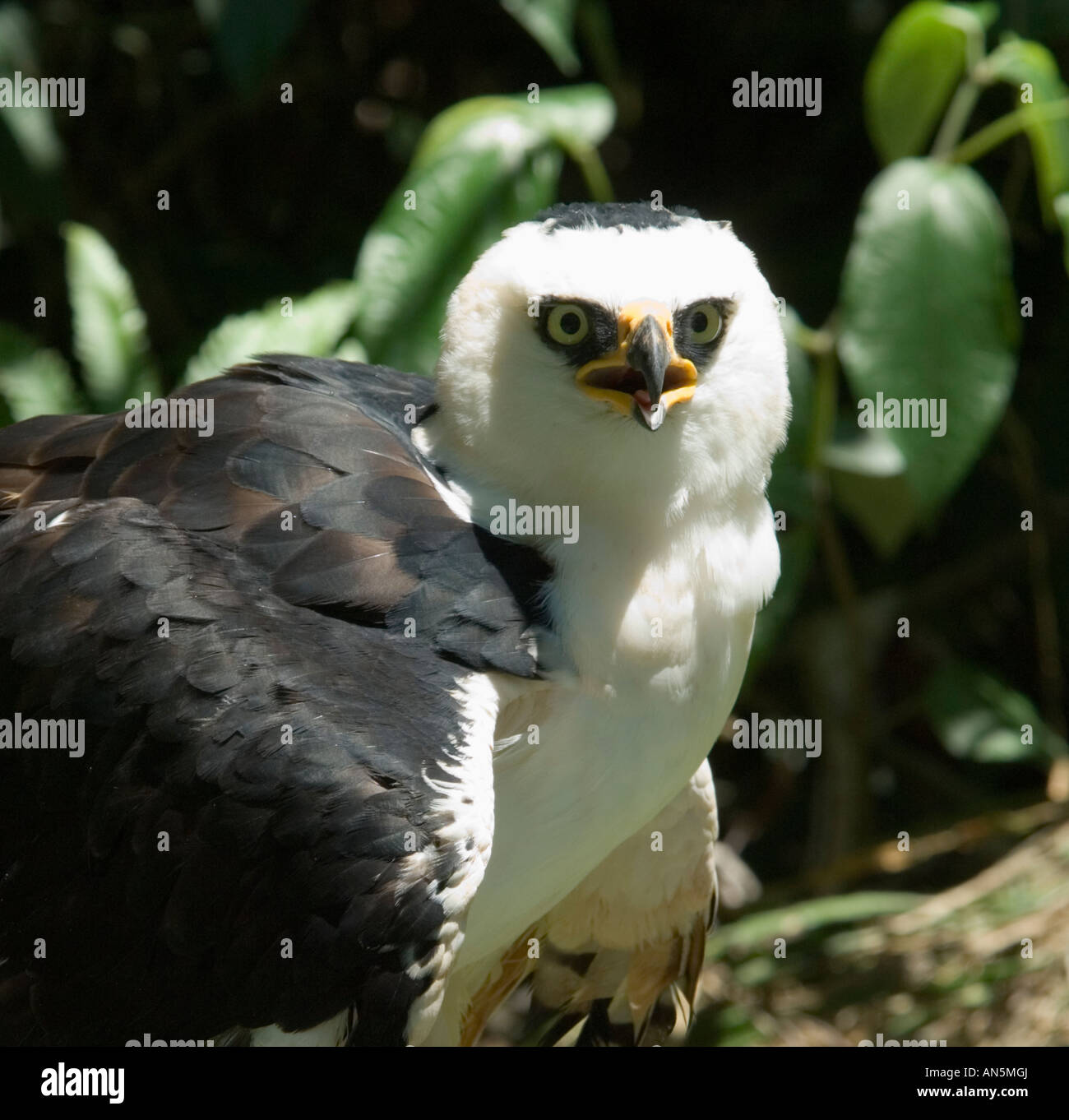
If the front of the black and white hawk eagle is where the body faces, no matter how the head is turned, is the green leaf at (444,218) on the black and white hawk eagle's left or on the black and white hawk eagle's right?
on the black and white hawk eagle's left

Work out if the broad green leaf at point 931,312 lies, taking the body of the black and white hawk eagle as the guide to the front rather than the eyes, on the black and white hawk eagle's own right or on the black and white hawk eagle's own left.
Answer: on the black and white hawk eagle's own left

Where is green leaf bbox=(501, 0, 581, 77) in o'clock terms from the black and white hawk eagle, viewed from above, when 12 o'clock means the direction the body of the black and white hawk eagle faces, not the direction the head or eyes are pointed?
The green leaf is roughly at 8 o'clock from the black and white hawk eagle.

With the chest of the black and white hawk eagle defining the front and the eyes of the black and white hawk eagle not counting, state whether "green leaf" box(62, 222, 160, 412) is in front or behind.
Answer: behind

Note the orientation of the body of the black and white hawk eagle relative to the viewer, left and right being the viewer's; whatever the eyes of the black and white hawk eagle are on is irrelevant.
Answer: facing the viewer and to the right of the viewer

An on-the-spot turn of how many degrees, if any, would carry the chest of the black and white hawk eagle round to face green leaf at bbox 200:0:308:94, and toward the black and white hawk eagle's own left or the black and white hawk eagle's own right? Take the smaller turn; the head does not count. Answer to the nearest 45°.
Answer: approximately 135° to the black and white hawk eagle's own left
